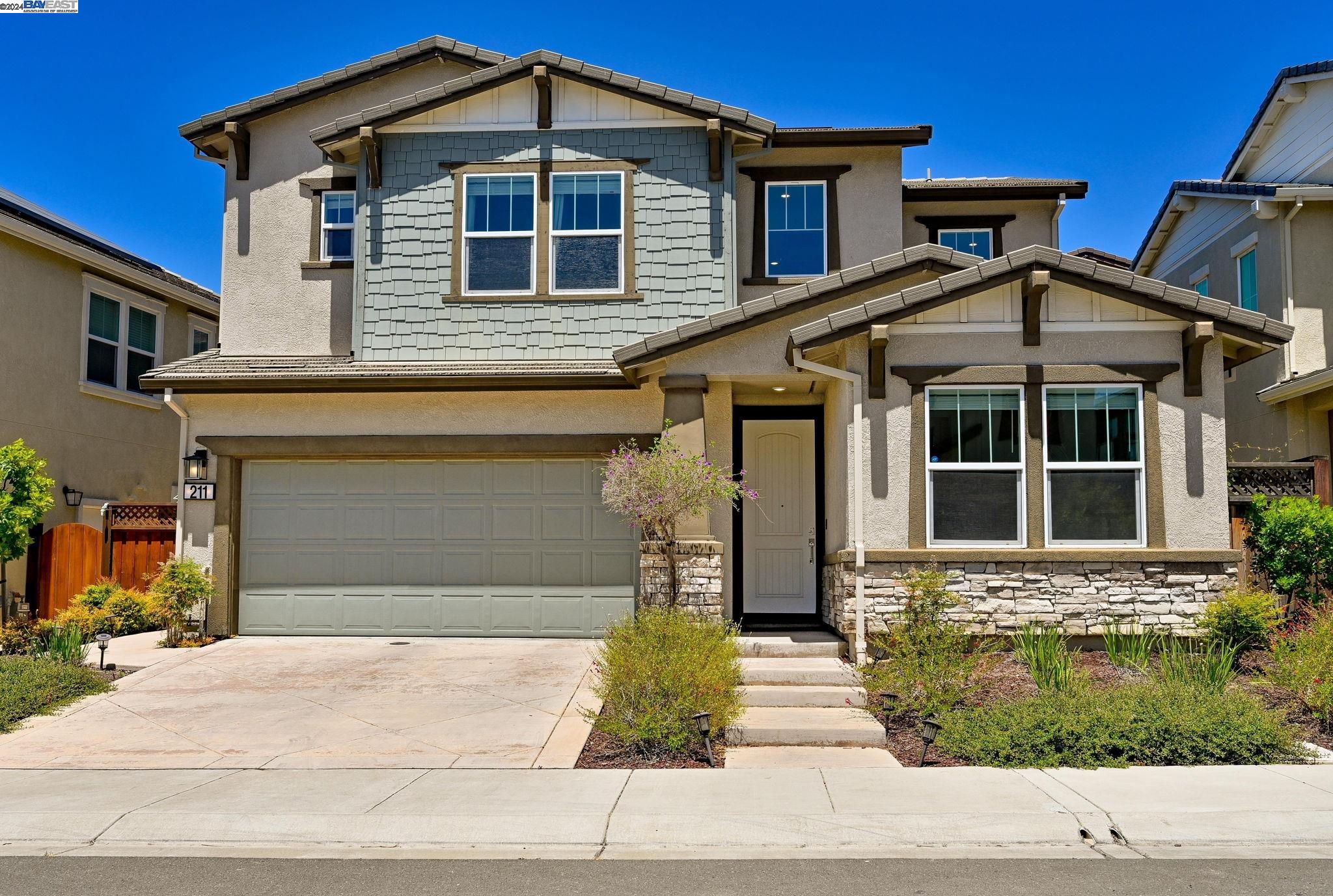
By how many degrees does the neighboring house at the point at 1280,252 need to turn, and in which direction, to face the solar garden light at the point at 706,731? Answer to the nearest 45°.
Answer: approximately 45° to its right

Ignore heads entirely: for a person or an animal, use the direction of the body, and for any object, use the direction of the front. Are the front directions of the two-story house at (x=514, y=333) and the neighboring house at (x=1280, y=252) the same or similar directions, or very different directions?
same or similar directions

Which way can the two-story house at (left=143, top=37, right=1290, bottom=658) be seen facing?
toward the camera

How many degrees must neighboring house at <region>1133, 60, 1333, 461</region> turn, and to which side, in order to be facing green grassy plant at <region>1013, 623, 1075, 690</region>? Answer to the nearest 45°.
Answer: approximately 45° to its right

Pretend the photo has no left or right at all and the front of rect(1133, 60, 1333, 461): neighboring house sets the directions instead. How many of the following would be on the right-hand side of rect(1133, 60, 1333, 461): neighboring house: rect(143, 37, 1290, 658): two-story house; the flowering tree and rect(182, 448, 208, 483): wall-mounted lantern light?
3

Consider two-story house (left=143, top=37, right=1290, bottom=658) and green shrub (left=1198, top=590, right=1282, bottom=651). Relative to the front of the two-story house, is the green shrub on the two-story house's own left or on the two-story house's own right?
on the two-story house's own left

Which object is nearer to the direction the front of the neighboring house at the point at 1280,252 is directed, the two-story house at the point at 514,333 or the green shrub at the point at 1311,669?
the green shrub

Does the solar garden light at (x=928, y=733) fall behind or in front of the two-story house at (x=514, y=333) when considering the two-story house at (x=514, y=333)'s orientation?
in front

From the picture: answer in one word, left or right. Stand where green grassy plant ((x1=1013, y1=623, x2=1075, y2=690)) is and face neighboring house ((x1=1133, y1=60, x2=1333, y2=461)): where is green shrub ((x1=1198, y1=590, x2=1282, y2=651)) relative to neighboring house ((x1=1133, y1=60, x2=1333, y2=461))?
right

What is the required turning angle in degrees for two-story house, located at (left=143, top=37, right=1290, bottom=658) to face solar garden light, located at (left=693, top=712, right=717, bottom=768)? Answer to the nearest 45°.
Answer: approximately 45° to its left

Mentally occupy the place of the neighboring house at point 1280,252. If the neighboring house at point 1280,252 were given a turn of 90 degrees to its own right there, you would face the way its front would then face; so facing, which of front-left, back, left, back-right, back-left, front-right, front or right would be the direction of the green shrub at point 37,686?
front

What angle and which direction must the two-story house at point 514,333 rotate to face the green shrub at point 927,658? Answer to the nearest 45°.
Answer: approximately 45° to its left

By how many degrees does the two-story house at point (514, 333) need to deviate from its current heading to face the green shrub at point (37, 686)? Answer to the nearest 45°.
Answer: approximately 45° to its right

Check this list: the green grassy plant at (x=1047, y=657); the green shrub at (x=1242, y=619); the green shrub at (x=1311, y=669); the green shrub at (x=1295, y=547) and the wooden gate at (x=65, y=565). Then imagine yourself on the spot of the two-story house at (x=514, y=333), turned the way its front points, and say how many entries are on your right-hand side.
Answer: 1

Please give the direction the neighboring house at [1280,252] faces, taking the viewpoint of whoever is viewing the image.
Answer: facing the viewer and to the right of the viewer

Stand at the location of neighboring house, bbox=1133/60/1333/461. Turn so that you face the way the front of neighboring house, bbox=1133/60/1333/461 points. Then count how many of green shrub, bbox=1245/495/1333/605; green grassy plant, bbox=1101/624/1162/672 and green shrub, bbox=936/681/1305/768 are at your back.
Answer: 0

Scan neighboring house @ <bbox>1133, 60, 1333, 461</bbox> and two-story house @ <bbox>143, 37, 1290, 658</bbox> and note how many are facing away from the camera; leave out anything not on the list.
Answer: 0

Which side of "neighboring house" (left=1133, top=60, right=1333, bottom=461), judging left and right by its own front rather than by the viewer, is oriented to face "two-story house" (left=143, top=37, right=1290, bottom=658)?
right

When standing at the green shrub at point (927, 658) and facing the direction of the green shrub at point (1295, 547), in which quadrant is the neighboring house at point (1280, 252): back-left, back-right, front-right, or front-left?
front-left
